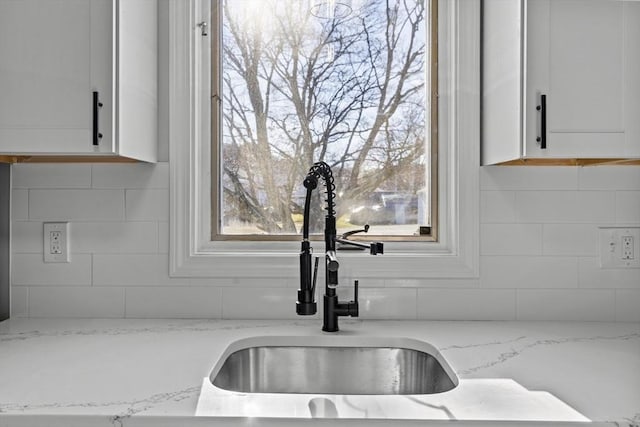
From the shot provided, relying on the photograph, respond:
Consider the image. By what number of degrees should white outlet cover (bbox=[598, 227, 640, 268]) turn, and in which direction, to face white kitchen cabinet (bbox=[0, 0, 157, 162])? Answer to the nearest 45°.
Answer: approximately 45° to its right

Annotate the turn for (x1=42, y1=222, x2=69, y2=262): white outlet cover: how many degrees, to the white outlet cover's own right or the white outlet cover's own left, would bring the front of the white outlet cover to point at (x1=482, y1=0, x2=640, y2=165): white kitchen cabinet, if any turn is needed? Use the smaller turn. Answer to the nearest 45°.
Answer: approximately 45° to the white outlet cover's own left

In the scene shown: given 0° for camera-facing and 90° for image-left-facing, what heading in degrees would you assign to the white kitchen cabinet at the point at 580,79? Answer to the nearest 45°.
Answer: approximately 0°

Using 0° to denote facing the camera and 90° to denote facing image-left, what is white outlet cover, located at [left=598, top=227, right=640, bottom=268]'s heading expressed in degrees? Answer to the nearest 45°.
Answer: approximately 0°

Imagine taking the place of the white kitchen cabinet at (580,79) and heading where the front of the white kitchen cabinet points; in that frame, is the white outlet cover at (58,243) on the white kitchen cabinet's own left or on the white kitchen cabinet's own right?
on the white kitchen cabinet's own right

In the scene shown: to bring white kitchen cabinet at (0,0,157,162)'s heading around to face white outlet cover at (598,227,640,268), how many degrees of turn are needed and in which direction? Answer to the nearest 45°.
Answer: approximately 90° to its left
